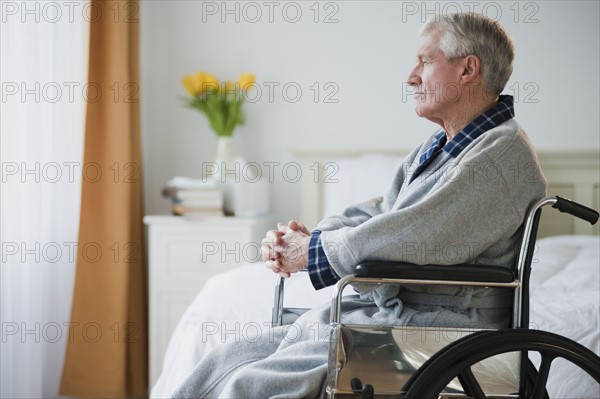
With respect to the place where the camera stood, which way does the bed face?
facing the viewer

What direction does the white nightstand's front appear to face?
toward the camera

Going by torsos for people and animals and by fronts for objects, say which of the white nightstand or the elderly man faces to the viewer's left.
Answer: the elderly man

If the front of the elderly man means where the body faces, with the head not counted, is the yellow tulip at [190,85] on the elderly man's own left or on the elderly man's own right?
on the elderly man's own right

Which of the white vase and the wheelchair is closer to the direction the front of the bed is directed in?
the wheelchair

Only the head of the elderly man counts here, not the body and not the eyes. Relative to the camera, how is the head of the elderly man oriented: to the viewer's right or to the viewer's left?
to the viewer's left

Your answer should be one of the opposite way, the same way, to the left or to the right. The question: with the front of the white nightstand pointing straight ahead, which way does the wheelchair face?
to the right

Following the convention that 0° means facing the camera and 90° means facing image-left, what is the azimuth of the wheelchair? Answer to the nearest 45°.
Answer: approximately 90°

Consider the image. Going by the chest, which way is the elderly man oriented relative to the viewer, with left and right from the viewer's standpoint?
facing to the left of the viewer
